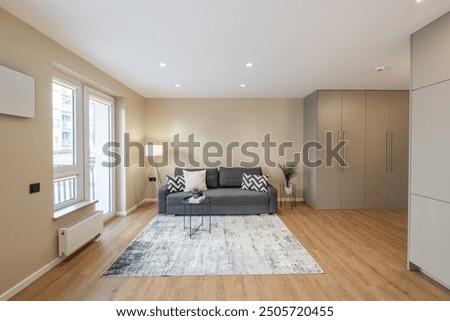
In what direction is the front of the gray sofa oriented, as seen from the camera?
facing the viewer

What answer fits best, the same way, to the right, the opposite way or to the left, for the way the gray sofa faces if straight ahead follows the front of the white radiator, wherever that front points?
to the right

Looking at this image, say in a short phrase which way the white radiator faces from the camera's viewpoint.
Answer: facing the viewer and to the right of the viewer

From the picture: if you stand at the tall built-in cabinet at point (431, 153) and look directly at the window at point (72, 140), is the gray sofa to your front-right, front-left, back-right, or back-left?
front-right

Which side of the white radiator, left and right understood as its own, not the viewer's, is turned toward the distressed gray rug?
front

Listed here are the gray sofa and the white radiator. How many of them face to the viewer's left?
0

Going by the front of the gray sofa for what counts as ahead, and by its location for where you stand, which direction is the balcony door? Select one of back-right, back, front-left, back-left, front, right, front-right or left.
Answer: right

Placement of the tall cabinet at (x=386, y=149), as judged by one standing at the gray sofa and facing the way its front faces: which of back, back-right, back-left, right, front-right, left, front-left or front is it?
left

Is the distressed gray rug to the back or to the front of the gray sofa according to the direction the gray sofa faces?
to the front

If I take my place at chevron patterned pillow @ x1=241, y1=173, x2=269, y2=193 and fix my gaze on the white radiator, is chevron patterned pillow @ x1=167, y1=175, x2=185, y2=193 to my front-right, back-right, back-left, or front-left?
front-right

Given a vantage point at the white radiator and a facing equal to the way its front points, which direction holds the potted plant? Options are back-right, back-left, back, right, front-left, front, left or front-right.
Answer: front-left

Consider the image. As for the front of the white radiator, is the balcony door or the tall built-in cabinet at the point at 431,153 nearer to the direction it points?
the tall built-in cabinet

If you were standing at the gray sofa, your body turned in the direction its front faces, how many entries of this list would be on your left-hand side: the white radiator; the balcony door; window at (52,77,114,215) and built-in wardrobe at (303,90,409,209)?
1

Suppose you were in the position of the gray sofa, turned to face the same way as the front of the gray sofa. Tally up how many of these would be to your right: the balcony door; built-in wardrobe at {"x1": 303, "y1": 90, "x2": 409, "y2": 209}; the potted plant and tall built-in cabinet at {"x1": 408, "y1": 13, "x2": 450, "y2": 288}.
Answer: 1

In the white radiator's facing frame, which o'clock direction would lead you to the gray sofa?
The gray sofa is roughly at 10 o'clock from the white radiator.

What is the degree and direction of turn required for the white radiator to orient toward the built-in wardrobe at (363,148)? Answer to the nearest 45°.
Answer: approximately 45° to its left
